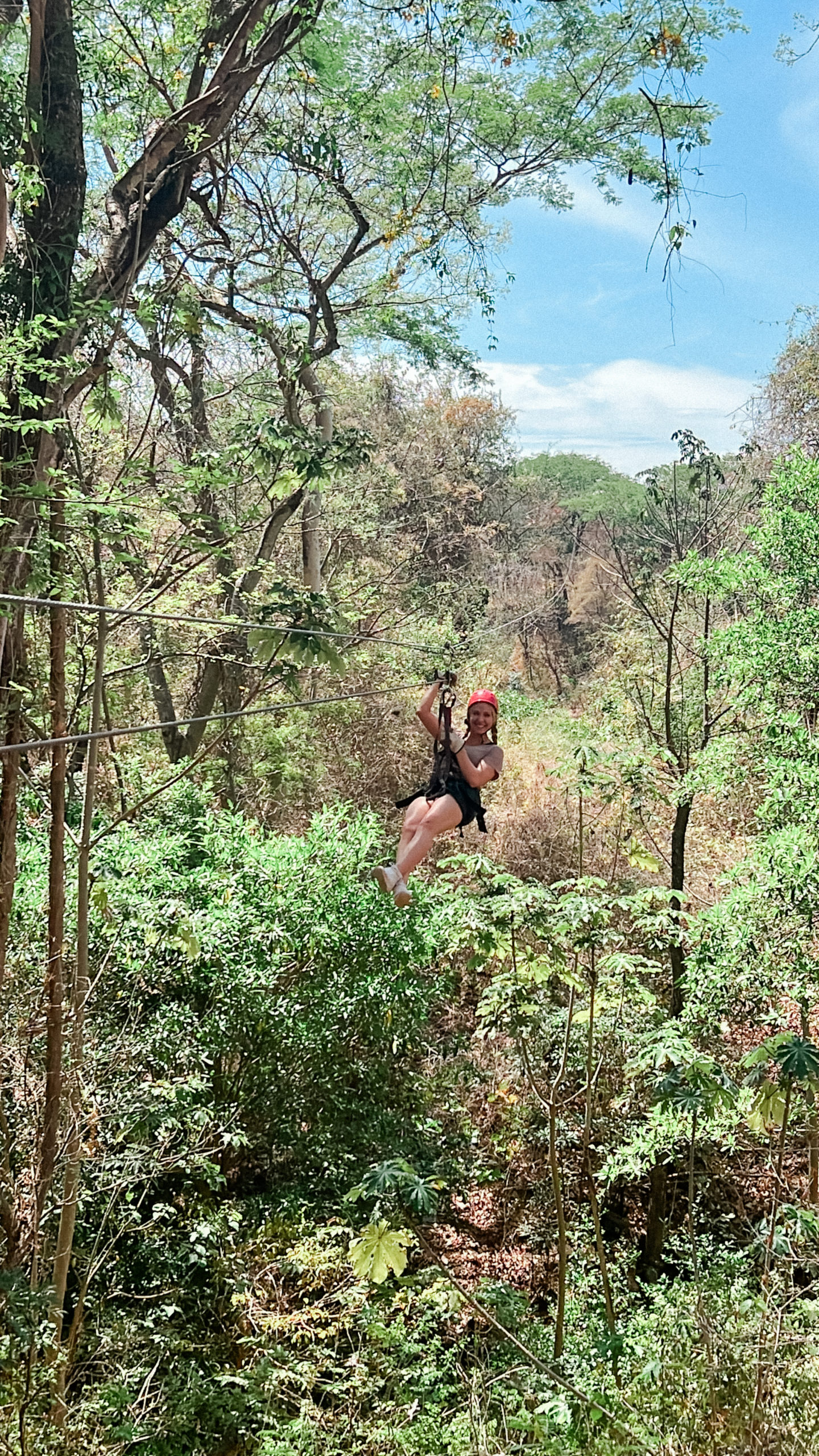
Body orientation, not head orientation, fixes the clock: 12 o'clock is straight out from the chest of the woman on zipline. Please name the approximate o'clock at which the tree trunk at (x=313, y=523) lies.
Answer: The tree trunk is roughly at 4 o'clock from the woman on zipline.

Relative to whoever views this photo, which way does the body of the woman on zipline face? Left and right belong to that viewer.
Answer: facing the viewer and to the left of the viewer

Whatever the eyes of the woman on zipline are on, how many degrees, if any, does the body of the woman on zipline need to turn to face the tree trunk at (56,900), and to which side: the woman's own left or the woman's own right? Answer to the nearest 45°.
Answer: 0° — they already face it

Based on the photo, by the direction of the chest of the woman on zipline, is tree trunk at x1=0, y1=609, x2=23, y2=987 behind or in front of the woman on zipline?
in front

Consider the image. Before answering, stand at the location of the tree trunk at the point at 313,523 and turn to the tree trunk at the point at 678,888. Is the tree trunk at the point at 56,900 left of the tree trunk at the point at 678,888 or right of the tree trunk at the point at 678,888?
right

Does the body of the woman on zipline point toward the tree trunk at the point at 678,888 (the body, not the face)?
no

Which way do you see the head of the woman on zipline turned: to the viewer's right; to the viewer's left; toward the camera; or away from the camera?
toward the camera

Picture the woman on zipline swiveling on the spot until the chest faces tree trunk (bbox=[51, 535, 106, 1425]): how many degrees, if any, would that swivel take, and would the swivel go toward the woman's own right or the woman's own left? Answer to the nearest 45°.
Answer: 0° — they already face it
